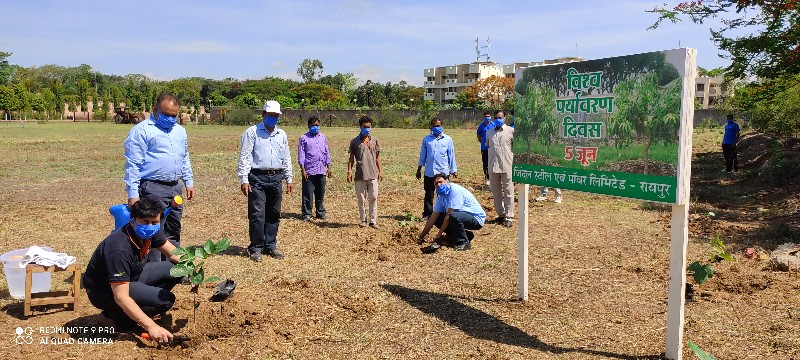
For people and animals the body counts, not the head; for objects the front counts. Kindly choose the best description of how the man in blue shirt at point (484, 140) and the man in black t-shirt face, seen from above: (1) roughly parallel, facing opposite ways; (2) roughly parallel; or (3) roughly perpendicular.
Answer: roughly perpendicular

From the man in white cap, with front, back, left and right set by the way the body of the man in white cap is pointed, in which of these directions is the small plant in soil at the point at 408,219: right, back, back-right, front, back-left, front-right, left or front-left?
back-left

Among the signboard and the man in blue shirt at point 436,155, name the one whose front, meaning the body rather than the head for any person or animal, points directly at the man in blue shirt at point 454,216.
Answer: the man in blue shirt at point 436,155

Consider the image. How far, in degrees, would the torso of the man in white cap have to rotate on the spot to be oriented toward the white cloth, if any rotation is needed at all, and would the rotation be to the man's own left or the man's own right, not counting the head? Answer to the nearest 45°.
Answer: approximately 45° to the man's own right

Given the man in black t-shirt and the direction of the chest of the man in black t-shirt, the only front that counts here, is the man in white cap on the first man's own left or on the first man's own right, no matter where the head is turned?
on the first man's own left

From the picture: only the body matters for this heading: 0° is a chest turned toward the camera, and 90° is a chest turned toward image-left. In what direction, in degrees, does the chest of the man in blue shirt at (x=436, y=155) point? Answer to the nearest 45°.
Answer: approximately 0°

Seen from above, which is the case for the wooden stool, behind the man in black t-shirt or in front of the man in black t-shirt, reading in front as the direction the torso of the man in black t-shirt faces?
behind

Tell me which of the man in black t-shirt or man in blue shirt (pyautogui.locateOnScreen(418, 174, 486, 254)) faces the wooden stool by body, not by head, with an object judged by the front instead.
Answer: the man in blue shirt

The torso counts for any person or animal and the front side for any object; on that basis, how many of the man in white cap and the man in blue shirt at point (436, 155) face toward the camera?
2
